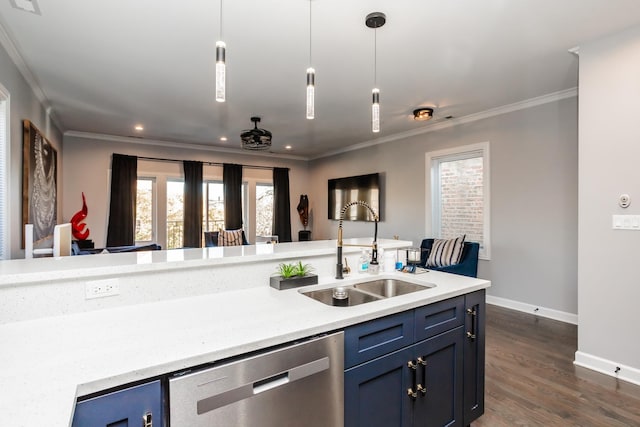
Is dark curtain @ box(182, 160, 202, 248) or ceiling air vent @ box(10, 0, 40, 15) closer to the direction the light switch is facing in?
the ceiling air vent

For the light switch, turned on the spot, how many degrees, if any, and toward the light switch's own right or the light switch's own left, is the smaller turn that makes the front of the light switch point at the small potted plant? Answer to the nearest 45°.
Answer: approximately 45° to the light switch's own right

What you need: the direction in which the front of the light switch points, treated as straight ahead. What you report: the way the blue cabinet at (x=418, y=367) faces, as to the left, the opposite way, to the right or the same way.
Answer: to the left

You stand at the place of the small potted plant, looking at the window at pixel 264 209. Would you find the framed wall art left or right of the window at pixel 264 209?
left

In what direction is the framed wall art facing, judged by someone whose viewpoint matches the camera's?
facing to the right of the viewer

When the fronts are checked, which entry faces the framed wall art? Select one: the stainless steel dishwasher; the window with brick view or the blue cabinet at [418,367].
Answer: the window with brick view

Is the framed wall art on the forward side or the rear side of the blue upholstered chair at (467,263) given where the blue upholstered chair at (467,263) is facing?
on the forward side

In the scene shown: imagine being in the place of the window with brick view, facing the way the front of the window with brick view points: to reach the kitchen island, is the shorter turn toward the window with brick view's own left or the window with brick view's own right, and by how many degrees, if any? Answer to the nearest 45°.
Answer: approximately 45° to the window with brick view's own left

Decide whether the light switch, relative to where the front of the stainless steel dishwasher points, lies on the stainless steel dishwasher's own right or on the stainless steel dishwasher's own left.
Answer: on the stainless steel dishwasher's own left

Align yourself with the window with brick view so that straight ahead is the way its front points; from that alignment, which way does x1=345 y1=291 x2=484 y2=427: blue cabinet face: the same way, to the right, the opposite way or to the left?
to the left

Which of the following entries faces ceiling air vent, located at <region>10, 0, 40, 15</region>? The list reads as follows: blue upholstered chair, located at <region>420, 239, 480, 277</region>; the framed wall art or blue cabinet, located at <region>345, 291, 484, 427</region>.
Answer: the blue upholstered chair

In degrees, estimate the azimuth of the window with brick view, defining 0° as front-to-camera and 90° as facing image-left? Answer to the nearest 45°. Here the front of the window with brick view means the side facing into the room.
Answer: approximately 45°

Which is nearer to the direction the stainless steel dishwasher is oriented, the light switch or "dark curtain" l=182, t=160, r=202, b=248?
the light switch

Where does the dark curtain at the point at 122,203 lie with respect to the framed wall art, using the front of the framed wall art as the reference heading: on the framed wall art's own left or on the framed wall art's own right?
on the framed wall art's own left

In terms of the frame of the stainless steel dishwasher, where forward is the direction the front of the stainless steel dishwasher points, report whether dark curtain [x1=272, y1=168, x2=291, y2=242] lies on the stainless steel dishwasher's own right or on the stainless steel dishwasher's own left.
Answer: on the stainless steel dishwasher's own left
